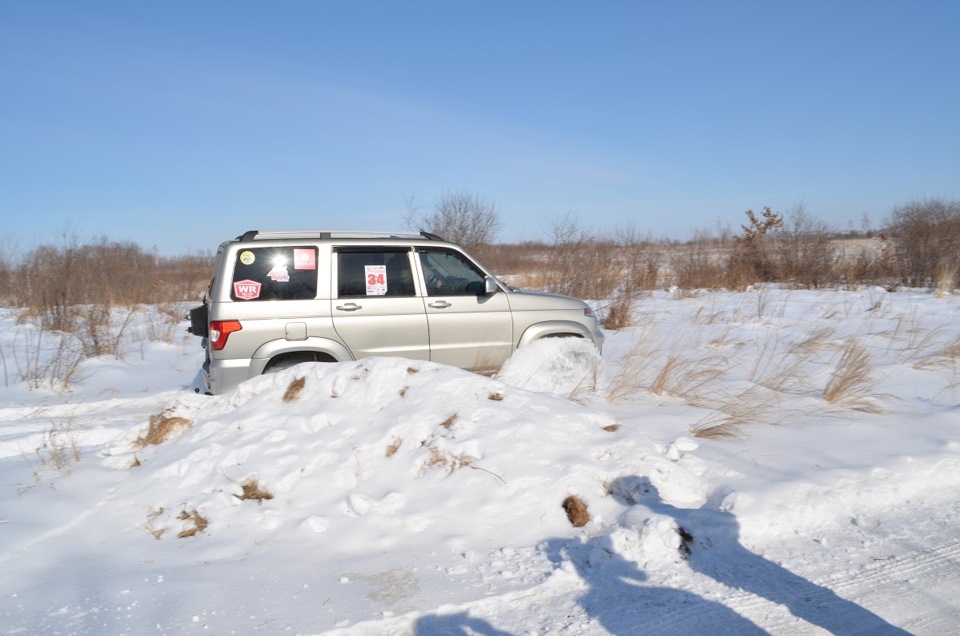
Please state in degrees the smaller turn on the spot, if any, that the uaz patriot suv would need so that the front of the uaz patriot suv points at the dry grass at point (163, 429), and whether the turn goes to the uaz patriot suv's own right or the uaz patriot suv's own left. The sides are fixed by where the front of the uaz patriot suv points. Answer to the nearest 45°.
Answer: approximately 135° to the uaz patriot suv's own right

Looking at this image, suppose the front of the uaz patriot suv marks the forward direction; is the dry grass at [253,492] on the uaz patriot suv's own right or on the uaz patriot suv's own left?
on the uaz patriot suv's own right

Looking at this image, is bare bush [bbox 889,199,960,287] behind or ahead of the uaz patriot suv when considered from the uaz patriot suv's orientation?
ahead

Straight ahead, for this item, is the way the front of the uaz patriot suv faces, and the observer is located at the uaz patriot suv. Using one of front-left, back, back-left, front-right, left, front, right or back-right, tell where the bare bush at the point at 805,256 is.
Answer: front-left

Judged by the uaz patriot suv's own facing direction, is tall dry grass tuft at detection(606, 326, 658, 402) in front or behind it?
in front

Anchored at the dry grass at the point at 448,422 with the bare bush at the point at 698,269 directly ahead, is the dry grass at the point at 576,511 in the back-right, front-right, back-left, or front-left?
back-right

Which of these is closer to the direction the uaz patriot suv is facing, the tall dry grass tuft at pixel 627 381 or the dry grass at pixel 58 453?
the tall dry grass tuft

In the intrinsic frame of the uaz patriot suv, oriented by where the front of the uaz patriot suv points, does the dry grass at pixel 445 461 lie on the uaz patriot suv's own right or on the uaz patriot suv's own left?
on the uaz patriot suv's own right

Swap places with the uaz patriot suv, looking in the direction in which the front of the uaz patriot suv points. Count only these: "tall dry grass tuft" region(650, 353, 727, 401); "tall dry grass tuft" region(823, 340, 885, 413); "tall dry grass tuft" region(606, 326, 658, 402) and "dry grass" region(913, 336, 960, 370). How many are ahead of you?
4

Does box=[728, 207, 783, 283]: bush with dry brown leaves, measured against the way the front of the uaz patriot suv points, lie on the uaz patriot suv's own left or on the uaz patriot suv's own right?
on the uaz patriot suv's own left

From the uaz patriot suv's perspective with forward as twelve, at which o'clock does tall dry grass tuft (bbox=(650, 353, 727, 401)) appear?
The tall dry grass tuft is roughly at 12 o'clock from the uaz patriot suv.

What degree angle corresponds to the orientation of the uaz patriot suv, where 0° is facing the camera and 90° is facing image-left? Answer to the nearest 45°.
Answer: approximately 270°
